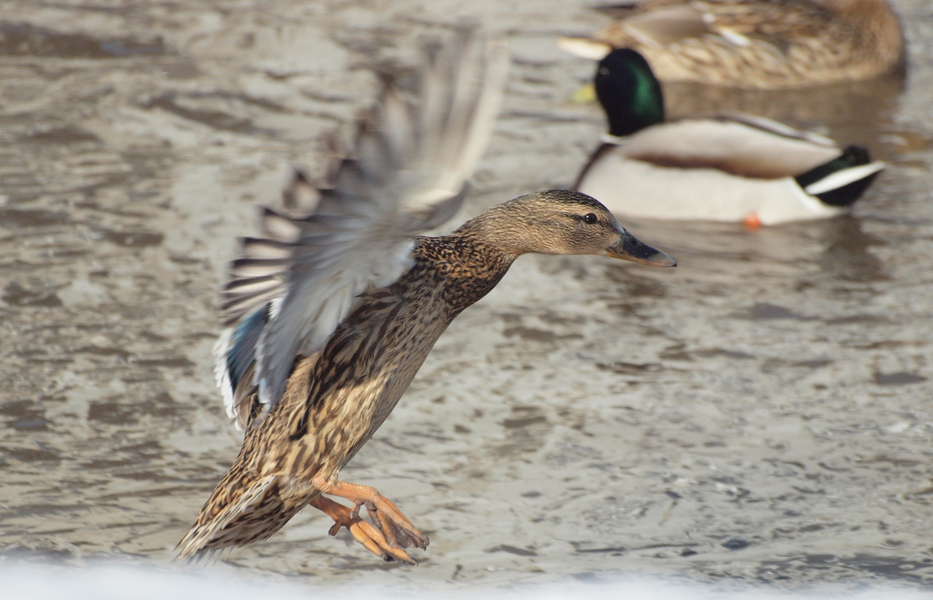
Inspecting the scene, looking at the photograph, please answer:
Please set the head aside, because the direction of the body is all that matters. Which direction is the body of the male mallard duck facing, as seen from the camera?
to the viewer's left

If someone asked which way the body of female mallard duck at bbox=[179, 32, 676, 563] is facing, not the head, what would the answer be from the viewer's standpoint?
to the viewer's right

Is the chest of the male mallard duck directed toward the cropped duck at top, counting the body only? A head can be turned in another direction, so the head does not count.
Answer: no

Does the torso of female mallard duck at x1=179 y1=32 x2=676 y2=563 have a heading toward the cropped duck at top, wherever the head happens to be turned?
no
